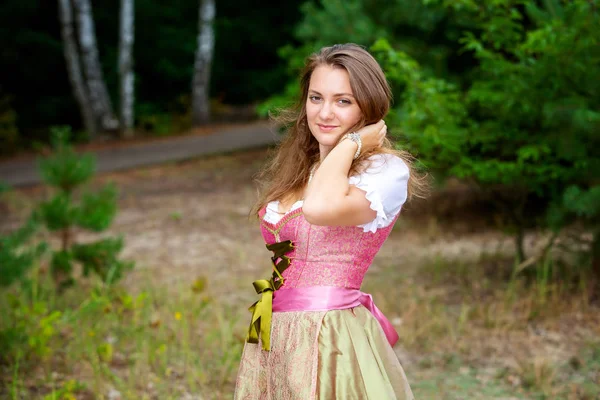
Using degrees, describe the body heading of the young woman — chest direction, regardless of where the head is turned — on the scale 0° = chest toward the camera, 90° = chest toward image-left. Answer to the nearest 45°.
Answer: approximately 45°

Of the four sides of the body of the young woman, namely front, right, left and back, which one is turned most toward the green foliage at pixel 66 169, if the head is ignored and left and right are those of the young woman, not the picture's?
right
